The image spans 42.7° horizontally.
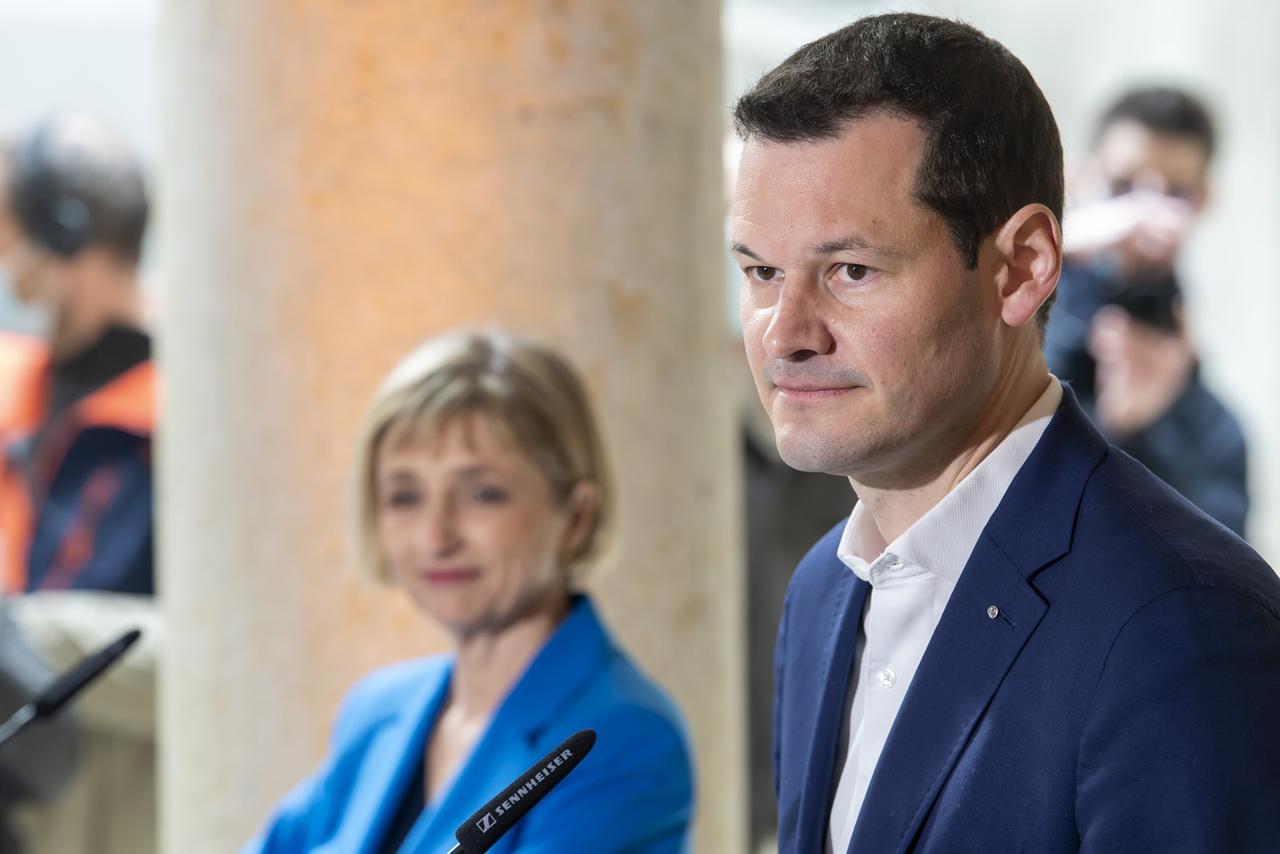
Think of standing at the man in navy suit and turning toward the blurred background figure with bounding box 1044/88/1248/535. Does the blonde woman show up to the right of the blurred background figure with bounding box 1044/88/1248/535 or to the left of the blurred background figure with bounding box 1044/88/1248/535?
left

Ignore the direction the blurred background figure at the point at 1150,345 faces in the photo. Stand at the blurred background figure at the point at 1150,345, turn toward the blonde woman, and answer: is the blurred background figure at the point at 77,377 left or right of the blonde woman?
right

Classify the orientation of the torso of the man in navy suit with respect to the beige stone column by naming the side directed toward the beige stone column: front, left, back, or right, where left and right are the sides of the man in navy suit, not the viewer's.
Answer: right

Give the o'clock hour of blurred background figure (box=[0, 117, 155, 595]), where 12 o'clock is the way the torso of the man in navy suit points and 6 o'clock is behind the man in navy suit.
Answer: The blurred background figure is roughly at 3 o'clock from the man in navy suit.

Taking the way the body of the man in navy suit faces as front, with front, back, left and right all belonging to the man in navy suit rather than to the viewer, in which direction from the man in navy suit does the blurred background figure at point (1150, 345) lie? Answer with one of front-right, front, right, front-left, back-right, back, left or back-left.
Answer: back-right

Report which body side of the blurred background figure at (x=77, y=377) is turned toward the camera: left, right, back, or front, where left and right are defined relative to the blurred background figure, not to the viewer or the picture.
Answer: left

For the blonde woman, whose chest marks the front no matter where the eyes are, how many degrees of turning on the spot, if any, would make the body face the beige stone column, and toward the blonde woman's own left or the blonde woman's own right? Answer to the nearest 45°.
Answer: approximately 135° to the blonde woman's own right
